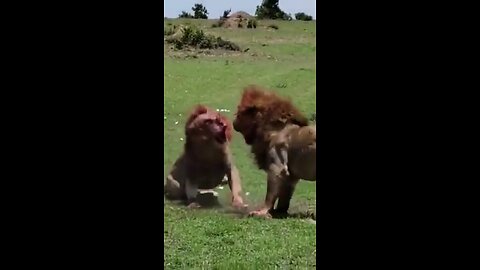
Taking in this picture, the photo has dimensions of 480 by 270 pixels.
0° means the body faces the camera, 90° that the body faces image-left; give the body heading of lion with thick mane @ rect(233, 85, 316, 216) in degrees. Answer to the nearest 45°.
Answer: approximately 90°
